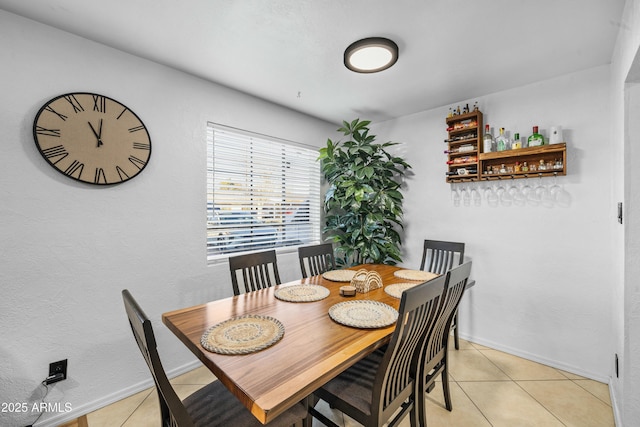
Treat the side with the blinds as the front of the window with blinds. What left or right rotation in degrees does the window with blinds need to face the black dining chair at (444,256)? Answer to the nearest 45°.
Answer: approximately 45° to its left

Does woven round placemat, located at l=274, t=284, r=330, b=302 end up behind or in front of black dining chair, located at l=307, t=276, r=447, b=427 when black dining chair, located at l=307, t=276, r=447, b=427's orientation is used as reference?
in front

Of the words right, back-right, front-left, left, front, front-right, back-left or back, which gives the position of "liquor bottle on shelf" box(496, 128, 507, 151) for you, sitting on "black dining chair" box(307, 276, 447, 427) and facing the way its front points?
right

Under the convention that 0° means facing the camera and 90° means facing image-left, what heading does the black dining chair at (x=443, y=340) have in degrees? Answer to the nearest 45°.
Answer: approximately 135°

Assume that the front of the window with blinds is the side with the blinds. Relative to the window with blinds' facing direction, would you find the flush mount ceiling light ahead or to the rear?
ahead

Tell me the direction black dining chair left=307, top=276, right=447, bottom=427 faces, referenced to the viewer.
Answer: facing away from the viewer and to the left of the viewer

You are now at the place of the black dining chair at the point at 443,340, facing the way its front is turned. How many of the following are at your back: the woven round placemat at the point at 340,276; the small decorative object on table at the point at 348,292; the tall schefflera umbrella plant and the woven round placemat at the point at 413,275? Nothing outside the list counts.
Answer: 0

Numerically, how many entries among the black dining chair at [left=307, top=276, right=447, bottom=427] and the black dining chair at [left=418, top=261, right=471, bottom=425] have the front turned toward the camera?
0

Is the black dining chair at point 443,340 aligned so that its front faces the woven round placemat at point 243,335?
no

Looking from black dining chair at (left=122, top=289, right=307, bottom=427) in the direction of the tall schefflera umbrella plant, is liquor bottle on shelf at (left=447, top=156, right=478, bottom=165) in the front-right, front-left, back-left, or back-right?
front-right

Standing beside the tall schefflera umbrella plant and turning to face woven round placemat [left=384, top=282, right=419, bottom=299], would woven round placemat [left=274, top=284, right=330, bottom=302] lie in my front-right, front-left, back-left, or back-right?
front-right
